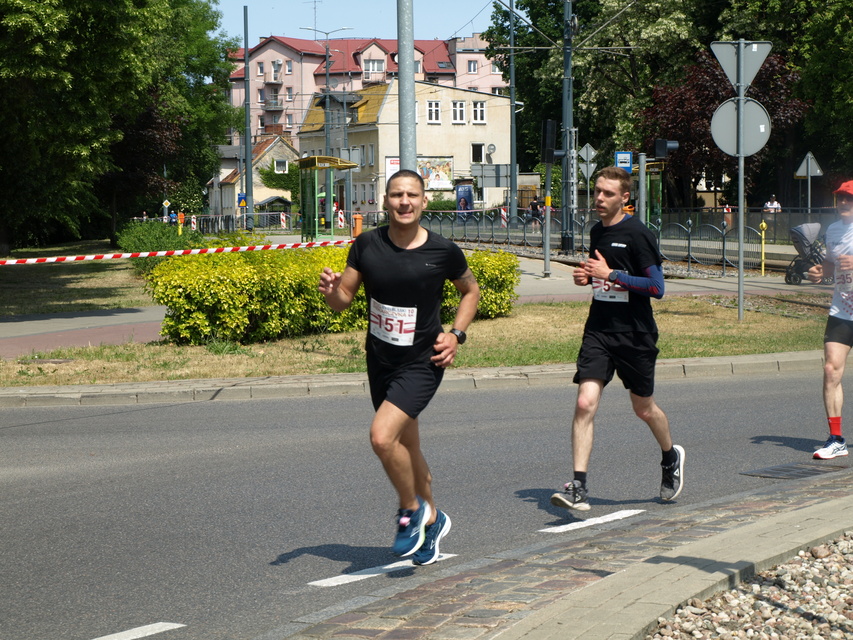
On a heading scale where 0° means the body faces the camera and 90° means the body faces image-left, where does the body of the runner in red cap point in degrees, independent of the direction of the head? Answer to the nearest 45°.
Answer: approximately 45°

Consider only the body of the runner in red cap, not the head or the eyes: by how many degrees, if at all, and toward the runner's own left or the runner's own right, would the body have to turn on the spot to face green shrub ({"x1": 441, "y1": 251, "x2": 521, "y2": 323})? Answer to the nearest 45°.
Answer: approximately 90° to the runner's own right

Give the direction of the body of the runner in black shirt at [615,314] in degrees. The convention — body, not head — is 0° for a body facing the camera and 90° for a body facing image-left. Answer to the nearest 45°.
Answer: approximately 45°

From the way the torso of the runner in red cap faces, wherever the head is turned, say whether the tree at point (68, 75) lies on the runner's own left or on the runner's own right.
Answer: on the runner's own right

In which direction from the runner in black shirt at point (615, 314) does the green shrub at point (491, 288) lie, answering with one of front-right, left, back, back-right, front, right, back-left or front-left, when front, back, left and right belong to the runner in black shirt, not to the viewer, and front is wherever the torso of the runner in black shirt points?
back-right

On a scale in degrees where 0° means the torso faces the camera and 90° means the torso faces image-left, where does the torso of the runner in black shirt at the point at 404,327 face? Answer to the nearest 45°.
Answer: approximately 45°

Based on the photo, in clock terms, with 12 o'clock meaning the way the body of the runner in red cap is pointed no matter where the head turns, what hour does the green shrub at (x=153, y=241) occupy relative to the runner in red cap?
The green shrub is roughly at 3 o'clock from the runner in red cap.

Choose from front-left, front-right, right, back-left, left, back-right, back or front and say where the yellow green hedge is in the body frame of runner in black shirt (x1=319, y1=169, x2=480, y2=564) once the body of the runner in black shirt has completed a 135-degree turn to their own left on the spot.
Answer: left

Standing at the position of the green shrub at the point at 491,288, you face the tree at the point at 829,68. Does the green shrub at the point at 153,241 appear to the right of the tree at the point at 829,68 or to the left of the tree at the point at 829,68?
left

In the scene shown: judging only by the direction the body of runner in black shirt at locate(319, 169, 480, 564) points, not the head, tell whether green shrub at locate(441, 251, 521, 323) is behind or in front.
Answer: behind
